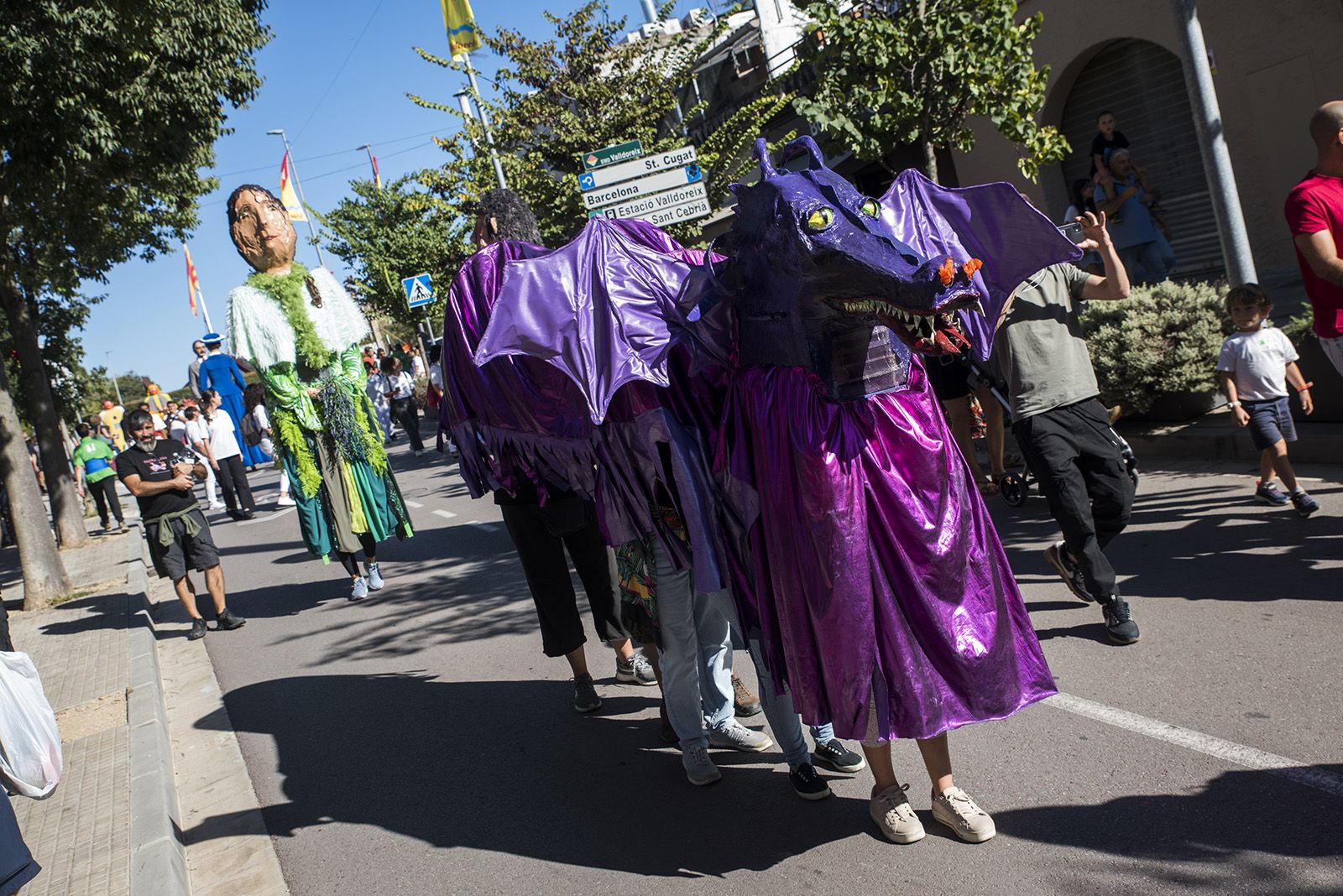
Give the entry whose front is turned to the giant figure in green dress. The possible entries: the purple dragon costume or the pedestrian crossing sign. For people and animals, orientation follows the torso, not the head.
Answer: the pedestrian crossing sign

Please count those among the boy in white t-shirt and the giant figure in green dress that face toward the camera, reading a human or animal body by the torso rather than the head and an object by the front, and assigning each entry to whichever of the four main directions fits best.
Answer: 2

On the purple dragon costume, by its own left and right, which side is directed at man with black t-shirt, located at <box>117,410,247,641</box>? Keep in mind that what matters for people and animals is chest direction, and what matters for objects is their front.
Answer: back

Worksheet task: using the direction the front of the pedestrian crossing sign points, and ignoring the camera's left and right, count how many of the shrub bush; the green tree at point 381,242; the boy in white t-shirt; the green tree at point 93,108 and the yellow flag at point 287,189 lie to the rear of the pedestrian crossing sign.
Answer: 2

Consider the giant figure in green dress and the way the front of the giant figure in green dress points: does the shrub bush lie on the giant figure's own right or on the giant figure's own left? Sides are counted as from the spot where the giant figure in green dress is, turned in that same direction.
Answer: on the giant figure's own left

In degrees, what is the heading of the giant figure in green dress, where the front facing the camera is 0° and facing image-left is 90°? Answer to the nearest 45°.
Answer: approximately 0°

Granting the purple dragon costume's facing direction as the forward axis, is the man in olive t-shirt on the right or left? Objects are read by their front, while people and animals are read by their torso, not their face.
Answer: on its left

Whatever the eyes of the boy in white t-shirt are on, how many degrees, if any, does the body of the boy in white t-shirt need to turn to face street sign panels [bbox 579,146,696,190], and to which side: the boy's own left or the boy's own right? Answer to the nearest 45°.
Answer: approximately 135° to the boy's own right

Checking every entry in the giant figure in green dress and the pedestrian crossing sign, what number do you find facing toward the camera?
2

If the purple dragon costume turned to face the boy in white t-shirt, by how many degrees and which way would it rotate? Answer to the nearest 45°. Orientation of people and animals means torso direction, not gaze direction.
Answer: approximately 90° to its left

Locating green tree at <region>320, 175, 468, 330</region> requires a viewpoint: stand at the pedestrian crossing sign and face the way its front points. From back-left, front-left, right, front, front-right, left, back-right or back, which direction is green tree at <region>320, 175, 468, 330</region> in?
back
